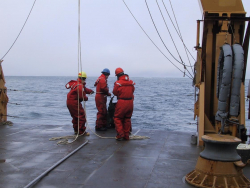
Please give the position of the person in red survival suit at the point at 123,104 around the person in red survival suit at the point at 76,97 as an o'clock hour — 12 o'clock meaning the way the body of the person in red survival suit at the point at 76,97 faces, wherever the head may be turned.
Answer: the person in red survival suit at the point at 123,104 is roughly at 1 o'clock from the person in red survival suit at the point at 76,97.

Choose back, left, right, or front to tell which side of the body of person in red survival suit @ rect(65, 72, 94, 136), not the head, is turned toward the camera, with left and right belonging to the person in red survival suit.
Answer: right

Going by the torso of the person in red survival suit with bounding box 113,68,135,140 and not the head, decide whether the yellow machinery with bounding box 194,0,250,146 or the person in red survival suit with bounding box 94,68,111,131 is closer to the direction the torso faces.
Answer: the person in red survival suit

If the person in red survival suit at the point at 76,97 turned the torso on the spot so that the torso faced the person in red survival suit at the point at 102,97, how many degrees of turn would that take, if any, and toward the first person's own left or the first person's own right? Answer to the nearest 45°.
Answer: approximately 45° to the first person's own left

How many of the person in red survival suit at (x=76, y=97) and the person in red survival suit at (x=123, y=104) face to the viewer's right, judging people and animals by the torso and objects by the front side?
1

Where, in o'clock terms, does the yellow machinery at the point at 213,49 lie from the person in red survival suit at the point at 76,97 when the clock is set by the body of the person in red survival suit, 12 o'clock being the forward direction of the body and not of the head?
The yellow machinery is roughly at 1 o'clock from the person in red survival suit.
